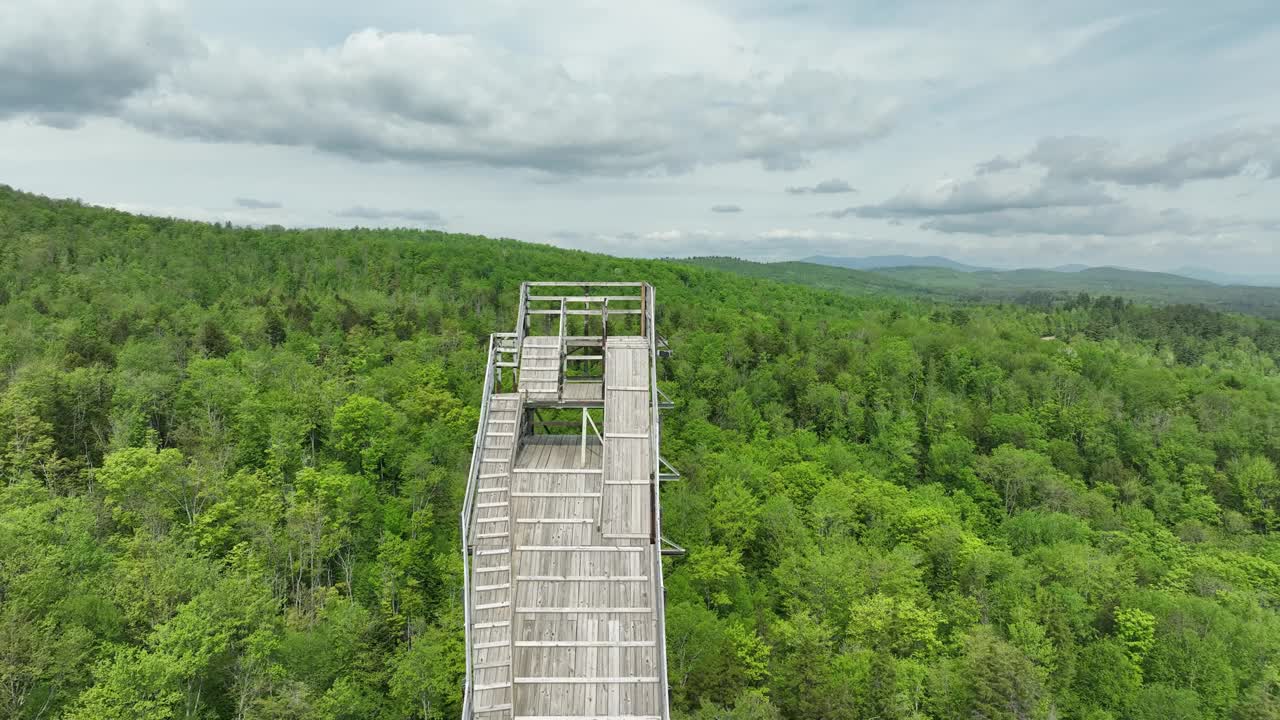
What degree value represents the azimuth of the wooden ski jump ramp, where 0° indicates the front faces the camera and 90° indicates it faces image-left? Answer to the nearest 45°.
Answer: approximately 0°
